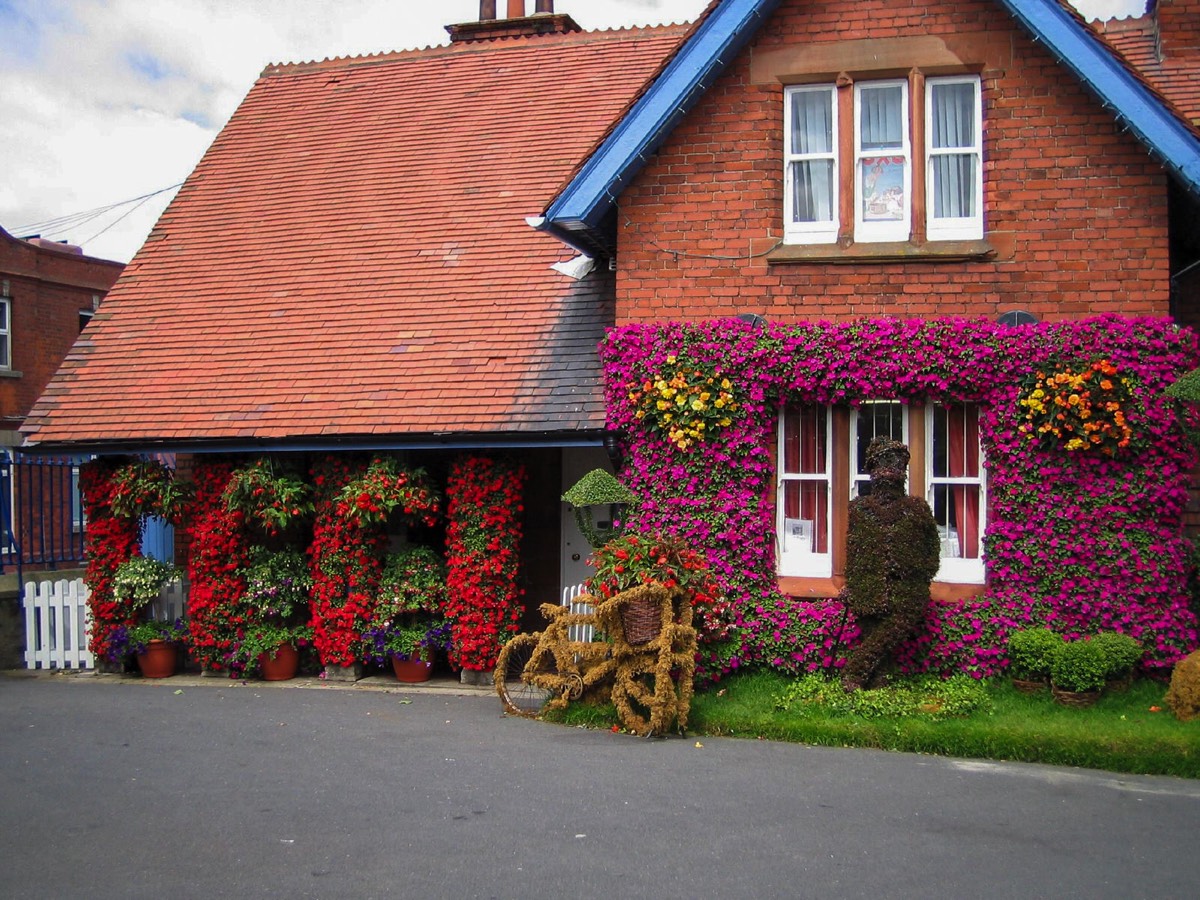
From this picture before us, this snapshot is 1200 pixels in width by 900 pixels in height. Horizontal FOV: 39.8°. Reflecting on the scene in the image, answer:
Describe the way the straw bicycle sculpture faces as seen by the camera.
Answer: facing the viewer and to the right of the viewer

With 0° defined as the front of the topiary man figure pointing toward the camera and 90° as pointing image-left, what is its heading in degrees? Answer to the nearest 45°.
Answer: approximately 0°

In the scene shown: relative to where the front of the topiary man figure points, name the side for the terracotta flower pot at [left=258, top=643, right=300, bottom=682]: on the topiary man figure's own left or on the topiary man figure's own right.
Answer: on the topiary man figure's own right

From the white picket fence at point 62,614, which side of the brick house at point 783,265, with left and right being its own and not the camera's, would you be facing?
right

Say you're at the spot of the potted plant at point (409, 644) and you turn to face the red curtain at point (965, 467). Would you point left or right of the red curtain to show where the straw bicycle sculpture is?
right

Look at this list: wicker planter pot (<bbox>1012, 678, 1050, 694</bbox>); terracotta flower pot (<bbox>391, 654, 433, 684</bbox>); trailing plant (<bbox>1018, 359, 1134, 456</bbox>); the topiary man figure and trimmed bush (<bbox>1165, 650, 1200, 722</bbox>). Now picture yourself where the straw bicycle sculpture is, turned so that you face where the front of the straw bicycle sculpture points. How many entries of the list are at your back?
1

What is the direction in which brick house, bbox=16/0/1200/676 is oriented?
toward the camera

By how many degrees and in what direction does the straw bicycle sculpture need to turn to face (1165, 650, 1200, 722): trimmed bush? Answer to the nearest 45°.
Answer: approximately 45° to its left
